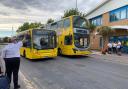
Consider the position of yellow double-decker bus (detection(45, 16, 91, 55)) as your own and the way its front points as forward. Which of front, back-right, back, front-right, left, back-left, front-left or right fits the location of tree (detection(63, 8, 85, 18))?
back-left

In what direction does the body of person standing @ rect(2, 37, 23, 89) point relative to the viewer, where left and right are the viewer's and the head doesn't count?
facing away from the viewer and to the right of the viewer

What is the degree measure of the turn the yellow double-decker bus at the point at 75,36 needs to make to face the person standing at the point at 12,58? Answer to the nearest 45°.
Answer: approximately 45° to its right

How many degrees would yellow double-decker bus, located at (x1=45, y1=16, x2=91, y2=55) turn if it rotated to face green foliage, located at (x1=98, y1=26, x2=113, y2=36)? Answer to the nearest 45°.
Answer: approximately 90° to its left

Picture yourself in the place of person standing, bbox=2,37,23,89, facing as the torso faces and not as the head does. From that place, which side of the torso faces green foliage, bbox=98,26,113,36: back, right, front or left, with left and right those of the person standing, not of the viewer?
front

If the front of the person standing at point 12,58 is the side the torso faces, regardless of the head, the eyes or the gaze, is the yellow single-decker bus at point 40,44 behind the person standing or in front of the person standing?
in front

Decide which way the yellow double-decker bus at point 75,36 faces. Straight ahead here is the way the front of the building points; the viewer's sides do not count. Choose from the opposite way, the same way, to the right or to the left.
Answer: to the left

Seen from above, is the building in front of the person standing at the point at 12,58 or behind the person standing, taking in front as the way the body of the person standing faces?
in front

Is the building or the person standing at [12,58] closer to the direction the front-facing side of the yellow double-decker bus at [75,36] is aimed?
the person standing

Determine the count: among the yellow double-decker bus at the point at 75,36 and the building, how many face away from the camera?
0

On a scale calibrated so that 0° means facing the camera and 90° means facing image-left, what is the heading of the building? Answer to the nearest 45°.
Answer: approximately 45°

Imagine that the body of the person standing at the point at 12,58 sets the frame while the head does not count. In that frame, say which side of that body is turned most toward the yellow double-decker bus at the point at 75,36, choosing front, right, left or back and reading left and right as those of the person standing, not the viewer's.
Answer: front

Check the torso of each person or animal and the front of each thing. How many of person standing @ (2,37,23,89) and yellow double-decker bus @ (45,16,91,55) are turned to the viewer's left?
0

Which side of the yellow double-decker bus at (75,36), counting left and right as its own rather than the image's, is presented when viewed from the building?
left
